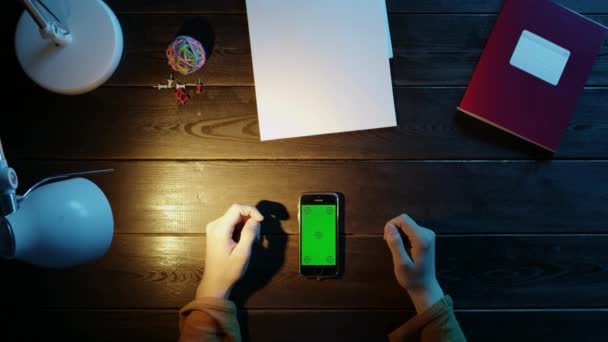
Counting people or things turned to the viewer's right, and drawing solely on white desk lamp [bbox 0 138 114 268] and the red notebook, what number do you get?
1

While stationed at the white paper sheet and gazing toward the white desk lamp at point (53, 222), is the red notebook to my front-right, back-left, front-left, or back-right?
back-left

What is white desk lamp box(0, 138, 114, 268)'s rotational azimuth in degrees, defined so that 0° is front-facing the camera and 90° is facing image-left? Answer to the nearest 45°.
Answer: approximately 270°
